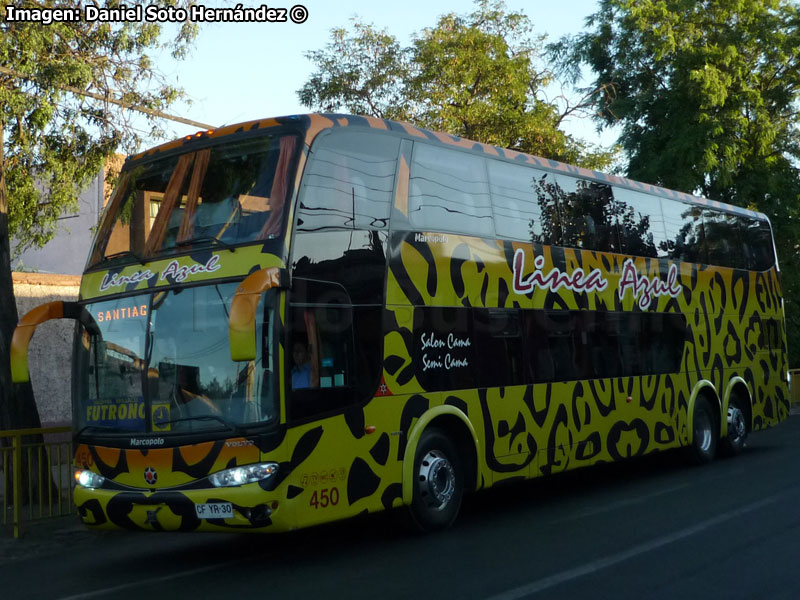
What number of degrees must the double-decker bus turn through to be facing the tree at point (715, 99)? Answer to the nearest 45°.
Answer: approximately 180°

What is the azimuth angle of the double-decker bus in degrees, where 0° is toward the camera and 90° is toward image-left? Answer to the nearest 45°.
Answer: approximately 45°

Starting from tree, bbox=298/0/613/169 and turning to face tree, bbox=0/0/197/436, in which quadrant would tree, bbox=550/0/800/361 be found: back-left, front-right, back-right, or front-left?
back-left

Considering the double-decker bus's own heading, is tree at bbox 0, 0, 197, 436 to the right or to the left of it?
on its right

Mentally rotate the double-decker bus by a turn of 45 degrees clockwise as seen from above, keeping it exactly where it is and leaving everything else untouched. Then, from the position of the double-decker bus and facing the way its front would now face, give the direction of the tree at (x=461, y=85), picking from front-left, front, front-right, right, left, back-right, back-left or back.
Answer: right
